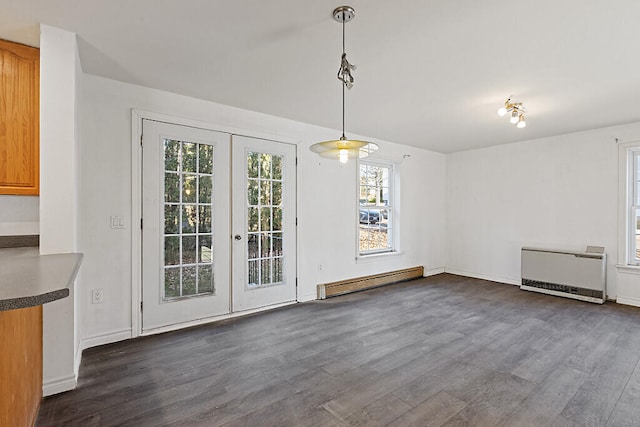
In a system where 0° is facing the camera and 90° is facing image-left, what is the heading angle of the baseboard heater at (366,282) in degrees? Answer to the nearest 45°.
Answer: approximately 315°

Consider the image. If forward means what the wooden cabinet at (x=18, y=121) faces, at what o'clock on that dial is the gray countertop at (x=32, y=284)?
The gray countertop is roughly at 12 o'clock from the wooden cabinet.

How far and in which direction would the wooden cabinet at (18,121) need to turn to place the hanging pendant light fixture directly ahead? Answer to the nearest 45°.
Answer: approximately 45° to its left

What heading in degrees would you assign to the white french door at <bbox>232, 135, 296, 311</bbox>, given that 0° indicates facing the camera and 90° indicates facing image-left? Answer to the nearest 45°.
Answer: approximately 315°

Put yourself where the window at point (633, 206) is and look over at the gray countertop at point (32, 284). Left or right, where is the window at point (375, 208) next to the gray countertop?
right
